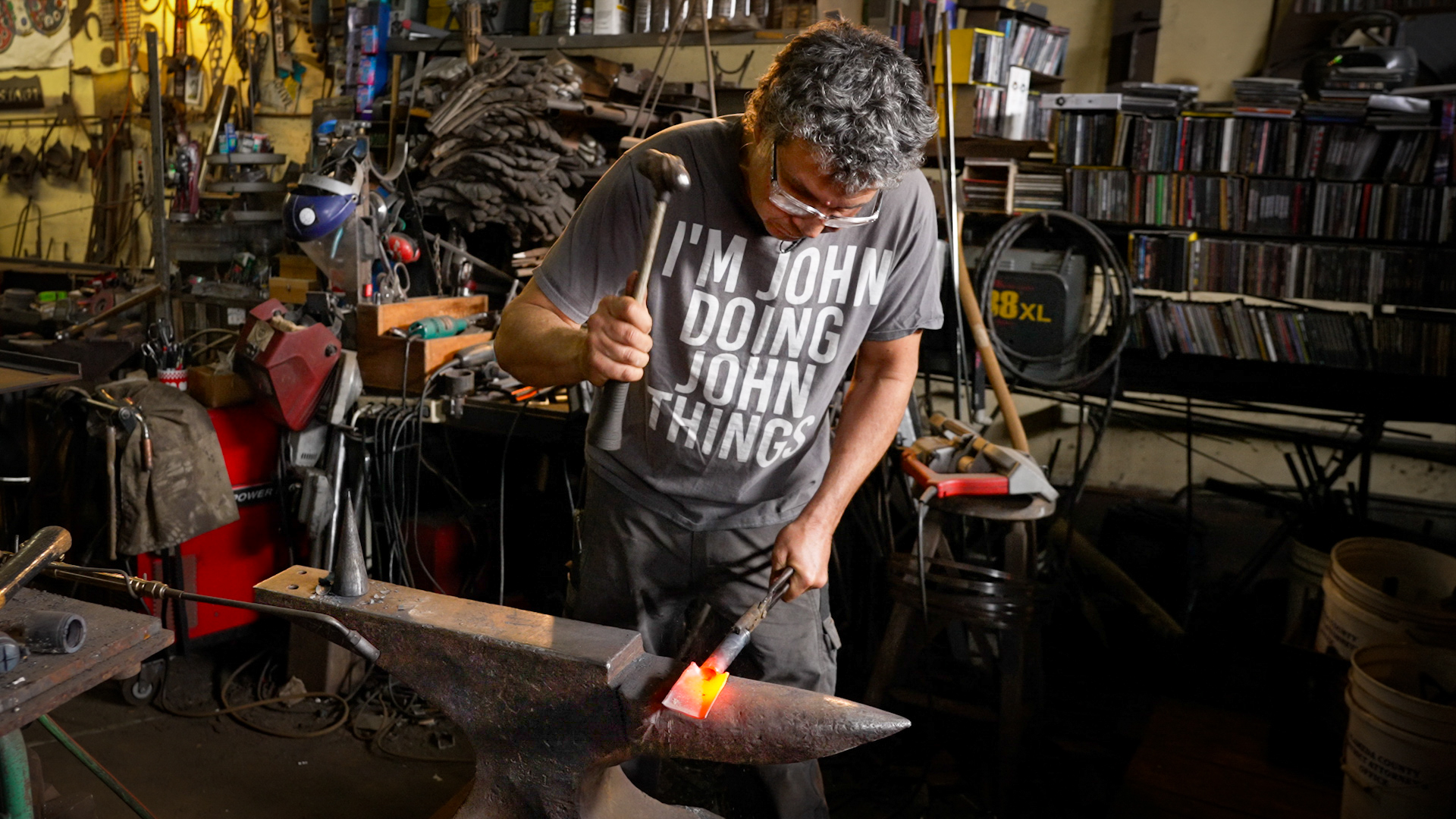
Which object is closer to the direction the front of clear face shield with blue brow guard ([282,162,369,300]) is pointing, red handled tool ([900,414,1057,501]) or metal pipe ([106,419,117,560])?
the metal pipe

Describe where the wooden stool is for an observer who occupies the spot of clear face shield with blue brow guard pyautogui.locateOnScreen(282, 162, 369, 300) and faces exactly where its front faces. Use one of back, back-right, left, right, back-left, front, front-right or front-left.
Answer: left

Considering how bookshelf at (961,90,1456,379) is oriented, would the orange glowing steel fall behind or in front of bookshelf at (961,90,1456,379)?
in front

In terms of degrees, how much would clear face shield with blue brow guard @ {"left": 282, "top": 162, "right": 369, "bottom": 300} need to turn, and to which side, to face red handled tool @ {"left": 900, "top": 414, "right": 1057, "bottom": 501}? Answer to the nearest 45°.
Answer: approximately 90° to its left

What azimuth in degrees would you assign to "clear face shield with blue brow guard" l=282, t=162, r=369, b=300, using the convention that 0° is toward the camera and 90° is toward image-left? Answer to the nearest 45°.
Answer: approximately 45°

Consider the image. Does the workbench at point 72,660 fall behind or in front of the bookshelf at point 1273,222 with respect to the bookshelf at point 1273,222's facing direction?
in front

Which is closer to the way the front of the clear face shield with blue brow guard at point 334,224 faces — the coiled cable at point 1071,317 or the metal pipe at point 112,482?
the metal pipe

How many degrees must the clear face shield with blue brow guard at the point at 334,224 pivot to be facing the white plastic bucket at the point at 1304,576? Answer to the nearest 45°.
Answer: approximately 90° to its left

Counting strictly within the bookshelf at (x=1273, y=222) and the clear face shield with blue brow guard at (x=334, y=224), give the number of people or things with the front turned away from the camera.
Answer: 0

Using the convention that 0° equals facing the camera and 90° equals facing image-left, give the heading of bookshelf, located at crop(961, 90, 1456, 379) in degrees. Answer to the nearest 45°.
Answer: approximately 0°
